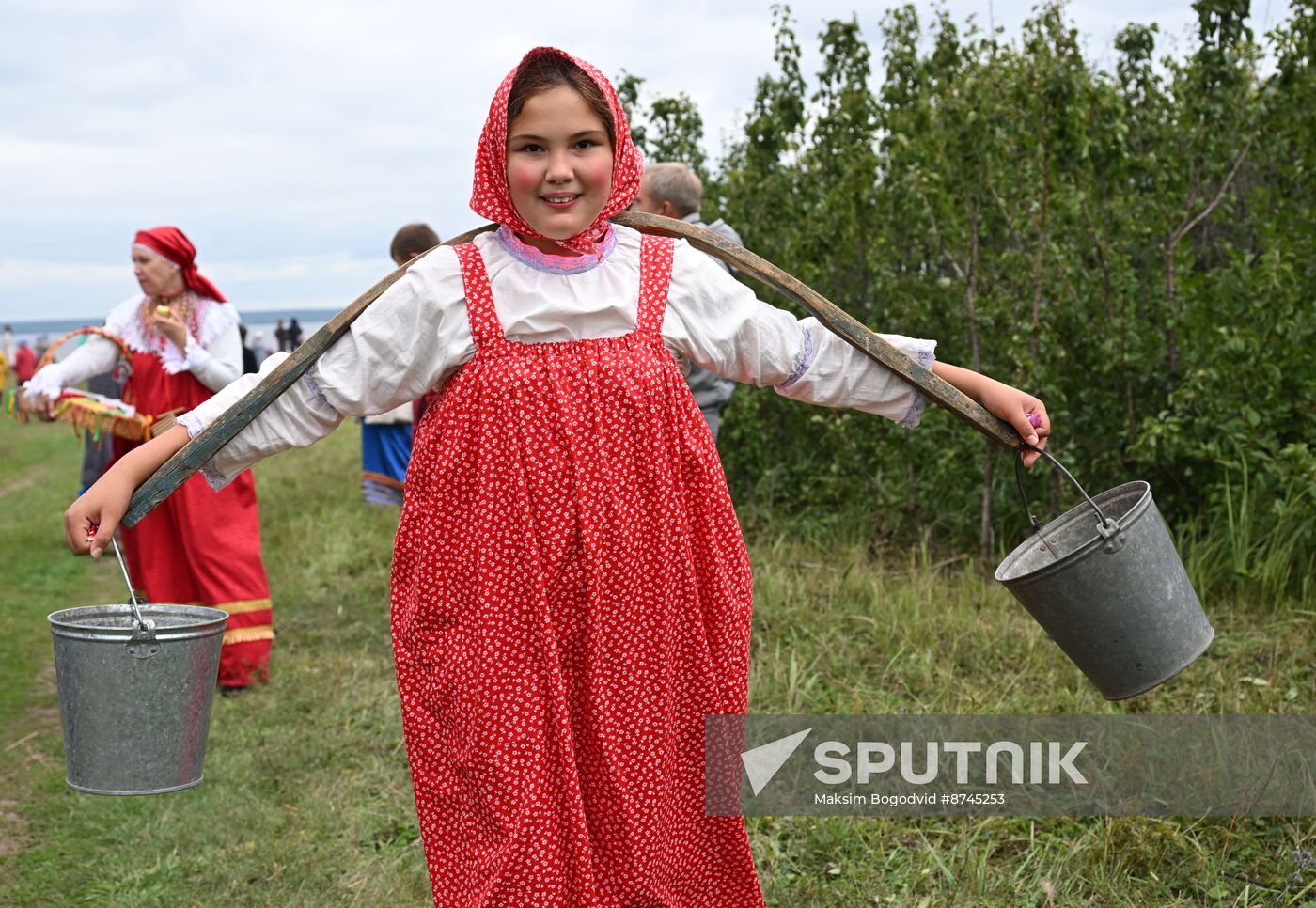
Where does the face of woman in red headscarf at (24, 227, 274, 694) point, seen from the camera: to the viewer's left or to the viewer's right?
to the viewer's left

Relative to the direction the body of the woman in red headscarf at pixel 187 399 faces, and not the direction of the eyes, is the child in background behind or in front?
behind

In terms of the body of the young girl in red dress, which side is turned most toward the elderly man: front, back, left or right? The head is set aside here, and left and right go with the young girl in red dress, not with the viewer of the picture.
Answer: back

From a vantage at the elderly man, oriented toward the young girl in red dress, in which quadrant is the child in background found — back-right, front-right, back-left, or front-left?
back-right

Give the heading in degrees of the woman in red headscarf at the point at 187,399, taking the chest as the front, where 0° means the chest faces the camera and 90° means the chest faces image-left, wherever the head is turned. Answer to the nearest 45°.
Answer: approximately 45°

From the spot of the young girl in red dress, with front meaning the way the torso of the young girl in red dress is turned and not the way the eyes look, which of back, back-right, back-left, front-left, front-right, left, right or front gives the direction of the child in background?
back

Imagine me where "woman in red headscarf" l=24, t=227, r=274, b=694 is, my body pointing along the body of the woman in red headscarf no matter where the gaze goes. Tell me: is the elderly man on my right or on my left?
on my left

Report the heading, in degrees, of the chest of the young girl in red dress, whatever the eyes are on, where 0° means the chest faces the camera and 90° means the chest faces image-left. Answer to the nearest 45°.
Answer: approximately 0°

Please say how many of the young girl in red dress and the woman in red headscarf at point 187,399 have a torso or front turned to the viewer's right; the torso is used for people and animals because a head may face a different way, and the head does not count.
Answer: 0

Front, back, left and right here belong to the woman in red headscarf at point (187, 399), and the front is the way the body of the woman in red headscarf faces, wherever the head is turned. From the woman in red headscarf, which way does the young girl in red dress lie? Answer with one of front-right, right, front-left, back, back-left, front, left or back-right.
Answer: front-left
